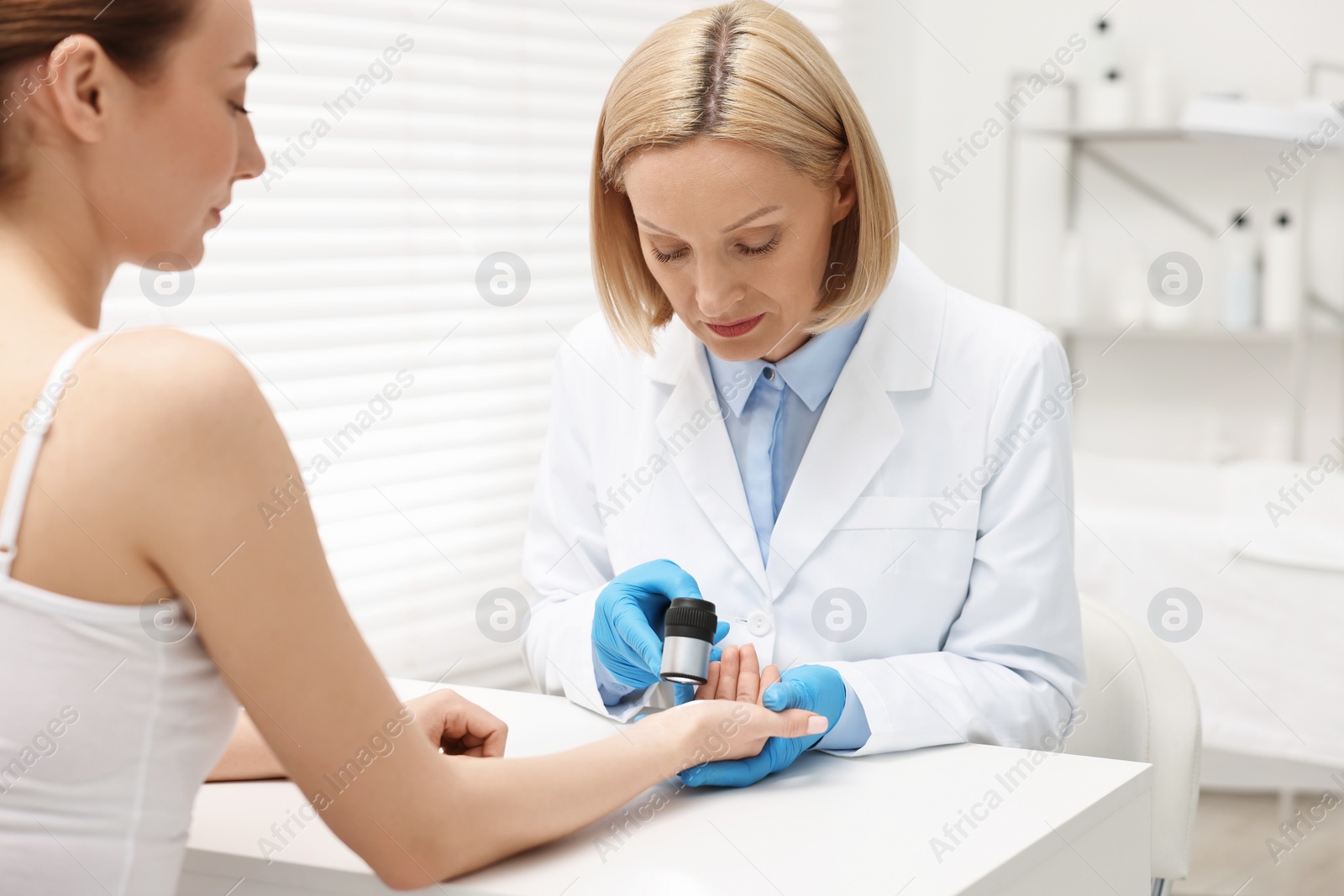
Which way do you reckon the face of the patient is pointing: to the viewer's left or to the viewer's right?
to the viewer's right

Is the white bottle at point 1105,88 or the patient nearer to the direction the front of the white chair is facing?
the patient

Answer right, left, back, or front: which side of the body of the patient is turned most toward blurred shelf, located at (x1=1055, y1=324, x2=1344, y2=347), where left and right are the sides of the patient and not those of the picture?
front

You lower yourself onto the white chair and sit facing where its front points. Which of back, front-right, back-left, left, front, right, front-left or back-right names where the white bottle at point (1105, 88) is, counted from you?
back-right

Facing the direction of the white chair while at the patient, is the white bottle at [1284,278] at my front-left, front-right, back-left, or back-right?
front-left

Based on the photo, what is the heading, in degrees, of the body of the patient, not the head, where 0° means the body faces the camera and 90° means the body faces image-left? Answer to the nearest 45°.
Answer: approximately 225°

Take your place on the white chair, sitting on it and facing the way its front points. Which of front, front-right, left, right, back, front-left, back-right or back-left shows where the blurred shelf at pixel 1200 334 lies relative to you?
back-right

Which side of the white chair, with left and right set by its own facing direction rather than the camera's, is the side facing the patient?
front

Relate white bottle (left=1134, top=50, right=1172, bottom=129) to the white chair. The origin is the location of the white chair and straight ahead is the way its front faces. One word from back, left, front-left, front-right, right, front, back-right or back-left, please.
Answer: back-right

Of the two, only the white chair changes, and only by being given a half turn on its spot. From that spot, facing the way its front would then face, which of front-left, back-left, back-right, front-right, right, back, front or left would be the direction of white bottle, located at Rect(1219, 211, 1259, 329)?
front-left

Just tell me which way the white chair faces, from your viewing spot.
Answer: facing the viewer and to the left of the viewer

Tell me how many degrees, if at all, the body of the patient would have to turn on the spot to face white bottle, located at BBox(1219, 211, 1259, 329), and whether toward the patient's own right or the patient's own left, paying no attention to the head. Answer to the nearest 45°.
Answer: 0° — they already face it
